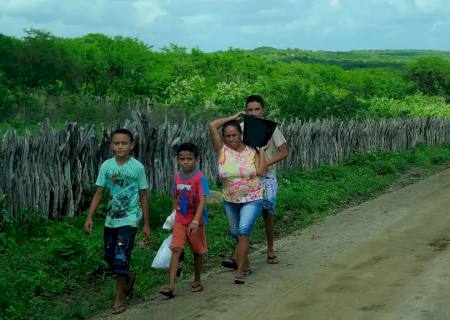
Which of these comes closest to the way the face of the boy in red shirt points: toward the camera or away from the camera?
toward the camera

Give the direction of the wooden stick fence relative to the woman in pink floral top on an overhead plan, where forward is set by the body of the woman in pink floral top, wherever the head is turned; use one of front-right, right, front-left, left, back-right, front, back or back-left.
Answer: back-right

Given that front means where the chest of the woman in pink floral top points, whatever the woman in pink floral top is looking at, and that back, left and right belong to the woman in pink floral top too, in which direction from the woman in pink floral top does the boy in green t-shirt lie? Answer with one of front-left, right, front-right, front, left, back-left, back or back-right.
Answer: front-right

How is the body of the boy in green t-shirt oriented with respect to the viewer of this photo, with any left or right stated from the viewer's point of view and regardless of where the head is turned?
facing the viewer

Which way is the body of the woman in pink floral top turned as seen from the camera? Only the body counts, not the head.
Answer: toward the camera

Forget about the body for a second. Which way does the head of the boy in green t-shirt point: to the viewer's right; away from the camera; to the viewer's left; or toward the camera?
toward the camera

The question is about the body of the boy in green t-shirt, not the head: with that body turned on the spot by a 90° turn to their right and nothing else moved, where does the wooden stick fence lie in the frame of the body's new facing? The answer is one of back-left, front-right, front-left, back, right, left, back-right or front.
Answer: right

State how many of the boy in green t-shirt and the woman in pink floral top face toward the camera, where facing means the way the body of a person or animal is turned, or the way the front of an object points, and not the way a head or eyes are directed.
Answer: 2

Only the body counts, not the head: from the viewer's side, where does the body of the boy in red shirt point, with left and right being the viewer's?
facing the viewer and to the left of the viewer

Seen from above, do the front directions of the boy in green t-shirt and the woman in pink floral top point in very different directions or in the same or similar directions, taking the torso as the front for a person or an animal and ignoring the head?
same or similar directions

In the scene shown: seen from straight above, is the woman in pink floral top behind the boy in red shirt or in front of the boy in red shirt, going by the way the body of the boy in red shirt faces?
behind

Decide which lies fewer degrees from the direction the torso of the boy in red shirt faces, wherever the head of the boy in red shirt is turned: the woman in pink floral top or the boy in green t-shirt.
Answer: the boy in green t-shirt

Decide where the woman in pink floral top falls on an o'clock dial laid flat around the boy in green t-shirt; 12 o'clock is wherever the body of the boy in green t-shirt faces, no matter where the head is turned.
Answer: The woman in pink floral top is roughly at 8 o'clock from the boy in green t-shirt.
